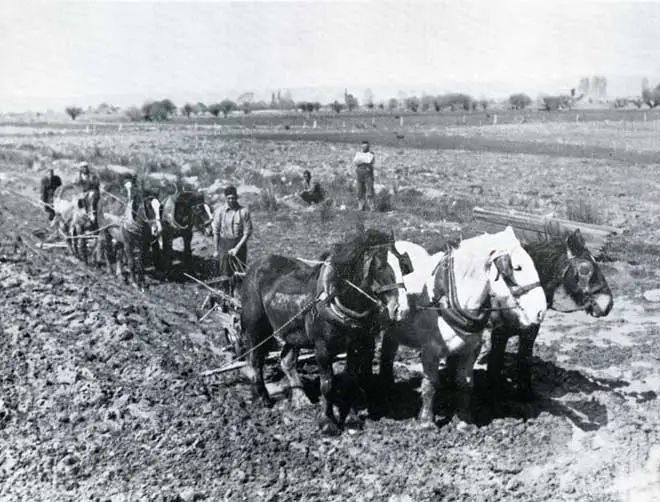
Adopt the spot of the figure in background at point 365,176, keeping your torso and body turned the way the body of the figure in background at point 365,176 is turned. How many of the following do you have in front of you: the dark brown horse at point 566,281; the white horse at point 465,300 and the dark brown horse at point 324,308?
3

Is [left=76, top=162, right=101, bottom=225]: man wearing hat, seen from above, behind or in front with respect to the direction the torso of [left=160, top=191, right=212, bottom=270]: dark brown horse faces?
behind

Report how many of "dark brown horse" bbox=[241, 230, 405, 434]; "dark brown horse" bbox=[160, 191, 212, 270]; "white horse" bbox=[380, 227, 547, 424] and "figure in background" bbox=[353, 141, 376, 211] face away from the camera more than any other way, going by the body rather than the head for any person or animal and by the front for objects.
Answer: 0

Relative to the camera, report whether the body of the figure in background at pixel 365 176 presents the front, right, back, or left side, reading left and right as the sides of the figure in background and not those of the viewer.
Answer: front

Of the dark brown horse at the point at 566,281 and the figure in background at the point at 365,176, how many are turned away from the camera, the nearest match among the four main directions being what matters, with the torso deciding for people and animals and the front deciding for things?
0

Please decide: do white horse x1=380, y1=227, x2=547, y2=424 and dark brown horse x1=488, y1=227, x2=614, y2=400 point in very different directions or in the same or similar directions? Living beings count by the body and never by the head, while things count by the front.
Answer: same or similar directions

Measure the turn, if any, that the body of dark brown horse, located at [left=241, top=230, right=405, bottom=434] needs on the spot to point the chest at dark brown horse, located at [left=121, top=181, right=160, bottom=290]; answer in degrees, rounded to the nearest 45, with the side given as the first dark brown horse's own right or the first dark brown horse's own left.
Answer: approximately 180°

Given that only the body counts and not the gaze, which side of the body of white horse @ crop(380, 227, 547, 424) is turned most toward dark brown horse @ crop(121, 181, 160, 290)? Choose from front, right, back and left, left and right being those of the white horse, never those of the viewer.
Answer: back

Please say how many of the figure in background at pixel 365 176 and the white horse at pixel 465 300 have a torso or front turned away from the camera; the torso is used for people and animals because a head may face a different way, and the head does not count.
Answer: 0

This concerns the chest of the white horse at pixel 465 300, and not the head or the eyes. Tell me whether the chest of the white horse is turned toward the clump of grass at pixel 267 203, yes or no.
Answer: no

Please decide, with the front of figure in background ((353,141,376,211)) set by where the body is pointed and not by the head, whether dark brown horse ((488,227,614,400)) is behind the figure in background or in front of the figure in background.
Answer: in front

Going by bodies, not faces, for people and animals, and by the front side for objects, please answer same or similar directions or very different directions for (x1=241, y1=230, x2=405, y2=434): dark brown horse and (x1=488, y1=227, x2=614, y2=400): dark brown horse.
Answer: same or similar directions

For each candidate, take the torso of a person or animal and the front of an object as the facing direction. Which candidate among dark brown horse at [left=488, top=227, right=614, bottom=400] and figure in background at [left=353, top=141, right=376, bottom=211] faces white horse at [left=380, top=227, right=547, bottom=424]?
the figure in background

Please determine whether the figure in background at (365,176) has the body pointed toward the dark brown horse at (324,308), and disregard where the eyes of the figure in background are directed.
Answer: yes

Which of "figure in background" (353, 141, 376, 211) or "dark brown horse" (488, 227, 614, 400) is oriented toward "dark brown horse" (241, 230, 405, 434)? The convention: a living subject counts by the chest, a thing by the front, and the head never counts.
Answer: the figure in background

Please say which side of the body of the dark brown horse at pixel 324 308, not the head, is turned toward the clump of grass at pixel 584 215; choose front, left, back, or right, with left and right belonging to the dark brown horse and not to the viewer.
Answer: left

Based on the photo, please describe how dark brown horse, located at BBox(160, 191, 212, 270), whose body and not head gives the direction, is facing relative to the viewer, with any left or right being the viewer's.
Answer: facing the viewer and to the right of the viewer
